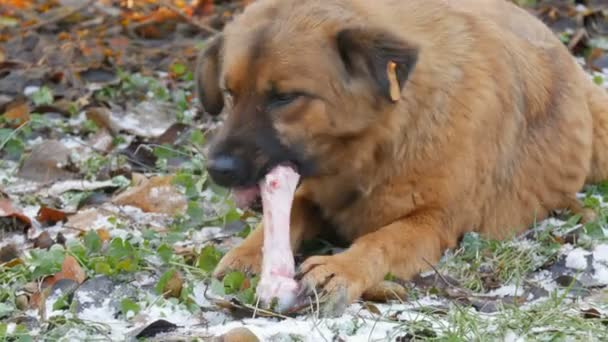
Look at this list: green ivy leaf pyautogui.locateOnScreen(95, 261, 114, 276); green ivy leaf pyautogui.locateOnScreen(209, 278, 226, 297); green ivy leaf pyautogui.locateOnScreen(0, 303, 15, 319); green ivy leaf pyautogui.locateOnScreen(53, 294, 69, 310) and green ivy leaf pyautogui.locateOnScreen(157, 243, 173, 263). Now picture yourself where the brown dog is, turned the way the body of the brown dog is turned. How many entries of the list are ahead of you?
5

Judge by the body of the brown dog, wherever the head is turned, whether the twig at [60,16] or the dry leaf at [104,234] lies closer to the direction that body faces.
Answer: the dry leaf

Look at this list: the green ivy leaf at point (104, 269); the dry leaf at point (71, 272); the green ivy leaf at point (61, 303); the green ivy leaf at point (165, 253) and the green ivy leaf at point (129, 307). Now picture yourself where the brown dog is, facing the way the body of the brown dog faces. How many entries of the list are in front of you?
5

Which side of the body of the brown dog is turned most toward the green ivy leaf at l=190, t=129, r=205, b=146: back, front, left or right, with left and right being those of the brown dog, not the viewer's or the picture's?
right

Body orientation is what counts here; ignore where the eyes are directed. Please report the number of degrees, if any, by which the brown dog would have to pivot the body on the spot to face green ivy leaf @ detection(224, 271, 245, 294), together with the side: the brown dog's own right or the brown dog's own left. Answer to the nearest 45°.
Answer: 0° — it already faces it

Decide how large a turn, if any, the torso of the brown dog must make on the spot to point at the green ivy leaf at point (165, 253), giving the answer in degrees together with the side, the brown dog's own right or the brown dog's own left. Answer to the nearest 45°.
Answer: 0° — it already faces it

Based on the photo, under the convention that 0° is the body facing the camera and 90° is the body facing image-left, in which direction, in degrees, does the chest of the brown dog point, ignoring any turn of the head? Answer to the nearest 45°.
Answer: approximately 45°

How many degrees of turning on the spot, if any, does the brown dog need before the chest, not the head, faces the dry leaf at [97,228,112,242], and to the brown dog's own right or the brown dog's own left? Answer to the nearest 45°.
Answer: approximately 45° to the brown dog's own right

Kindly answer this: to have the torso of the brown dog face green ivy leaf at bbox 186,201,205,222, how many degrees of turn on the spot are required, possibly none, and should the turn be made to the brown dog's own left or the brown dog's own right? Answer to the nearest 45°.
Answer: approximately 45° to the brown dog's own right

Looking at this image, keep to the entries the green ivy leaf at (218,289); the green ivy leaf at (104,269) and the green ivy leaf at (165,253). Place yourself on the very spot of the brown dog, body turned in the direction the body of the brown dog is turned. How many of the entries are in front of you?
3

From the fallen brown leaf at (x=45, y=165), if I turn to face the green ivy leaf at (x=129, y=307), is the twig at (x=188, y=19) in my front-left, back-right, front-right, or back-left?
back-left

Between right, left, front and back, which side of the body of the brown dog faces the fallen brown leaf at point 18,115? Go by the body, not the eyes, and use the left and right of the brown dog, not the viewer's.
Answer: right

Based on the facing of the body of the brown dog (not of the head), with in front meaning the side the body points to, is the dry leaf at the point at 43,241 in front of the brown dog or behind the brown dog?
in front

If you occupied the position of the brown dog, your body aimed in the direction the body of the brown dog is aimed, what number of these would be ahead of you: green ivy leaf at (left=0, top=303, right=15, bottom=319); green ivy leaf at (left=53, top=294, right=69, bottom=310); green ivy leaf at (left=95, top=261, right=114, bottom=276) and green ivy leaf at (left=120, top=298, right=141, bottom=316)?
4

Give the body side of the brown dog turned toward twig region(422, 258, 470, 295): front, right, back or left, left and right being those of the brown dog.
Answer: left
